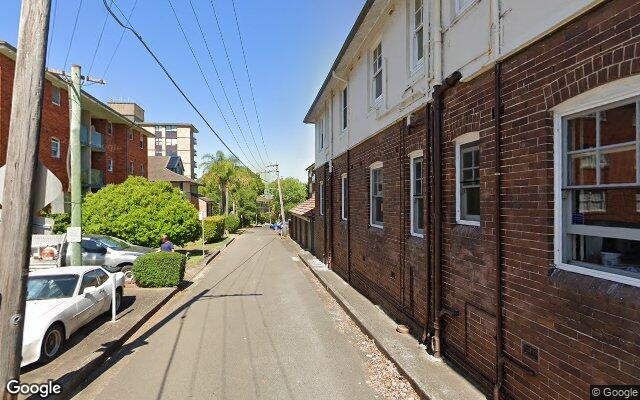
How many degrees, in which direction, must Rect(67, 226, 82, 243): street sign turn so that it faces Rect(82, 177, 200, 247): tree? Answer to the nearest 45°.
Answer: approximately 180°

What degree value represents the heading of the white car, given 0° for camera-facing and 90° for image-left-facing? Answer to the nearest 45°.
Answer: approximately 45°

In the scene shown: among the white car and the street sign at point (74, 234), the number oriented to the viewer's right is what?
0

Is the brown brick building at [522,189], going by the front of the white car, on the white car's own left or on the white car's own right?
on the white car's own left

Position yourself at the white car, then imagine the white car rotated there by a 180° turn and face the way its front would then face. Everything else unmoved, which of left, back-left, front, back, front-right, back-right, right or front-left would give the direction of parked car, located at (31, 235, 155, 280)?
front-left

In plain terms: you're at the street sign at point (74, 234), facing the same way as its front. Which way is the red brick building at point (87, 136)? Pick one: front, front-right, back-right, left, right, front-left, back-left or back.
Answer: back

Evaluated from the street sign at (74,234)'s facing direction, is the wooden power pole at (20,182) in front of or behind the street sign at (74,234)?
in front

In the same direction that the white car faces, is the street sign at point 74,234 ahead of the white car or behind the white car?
behind

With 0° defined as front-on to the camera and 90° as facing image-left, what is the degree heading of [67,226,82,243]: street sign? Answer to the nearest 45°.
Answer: approximately 0°

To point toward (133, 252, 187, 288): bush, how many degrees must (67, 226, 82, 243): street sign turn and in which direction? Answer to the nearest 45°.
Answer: approximately 135° to its left

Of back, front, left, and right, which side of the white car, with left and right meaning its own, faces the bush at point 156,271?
back

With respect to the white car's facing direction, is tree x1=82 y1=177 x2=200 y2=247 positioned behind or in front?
behind

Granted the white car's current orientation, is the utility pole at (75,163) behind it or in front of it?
behind
